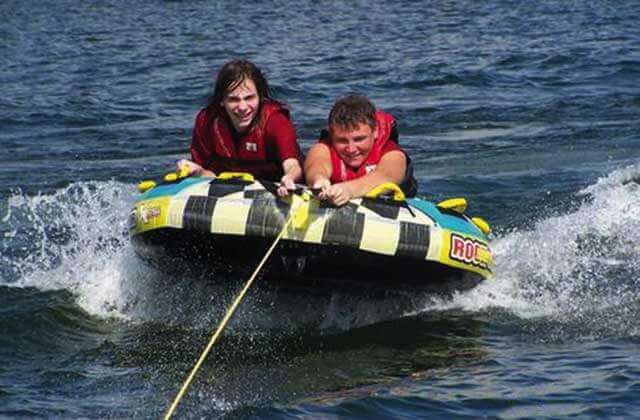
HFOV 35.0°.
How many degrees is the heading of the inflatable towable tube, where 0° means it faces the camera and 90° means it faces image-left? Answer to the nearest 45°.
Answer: approximately 0°
